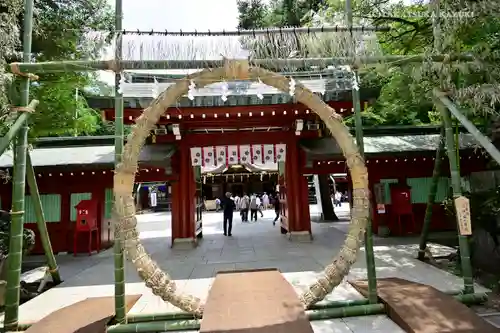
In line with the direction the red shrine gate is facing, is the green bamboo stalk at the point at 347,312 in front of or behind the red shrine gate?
in front

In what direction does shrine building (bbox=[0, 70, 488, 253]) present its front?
toward the camera

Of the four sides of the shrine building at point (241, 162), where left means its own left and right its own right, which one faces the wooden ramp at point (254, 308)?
front

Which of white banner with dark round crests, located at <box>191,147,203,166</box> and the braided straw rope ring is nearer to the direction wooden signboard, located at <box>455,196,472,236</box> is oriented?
the braided straw rope ring

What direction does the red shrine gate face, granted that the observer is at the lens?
facing the viewer

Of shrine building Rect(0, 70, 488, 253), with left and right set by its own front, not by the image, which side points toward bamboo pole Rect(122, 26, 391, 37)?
front

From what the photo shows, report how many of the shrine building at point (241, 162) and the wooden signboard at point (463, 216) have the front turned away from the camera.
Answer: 0

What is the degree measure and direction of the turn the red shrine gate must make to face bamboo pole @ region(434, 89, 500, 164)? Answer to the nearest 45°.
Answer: approximately 45° to its left

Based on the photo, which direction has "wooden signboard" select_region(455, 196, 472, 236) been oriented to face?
toward the camera

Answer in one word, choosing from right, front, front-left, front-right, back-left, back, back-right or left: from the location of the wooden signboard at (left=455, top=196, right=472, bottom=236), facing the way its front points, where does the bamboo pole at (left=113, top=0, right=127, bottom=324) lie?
front-right
